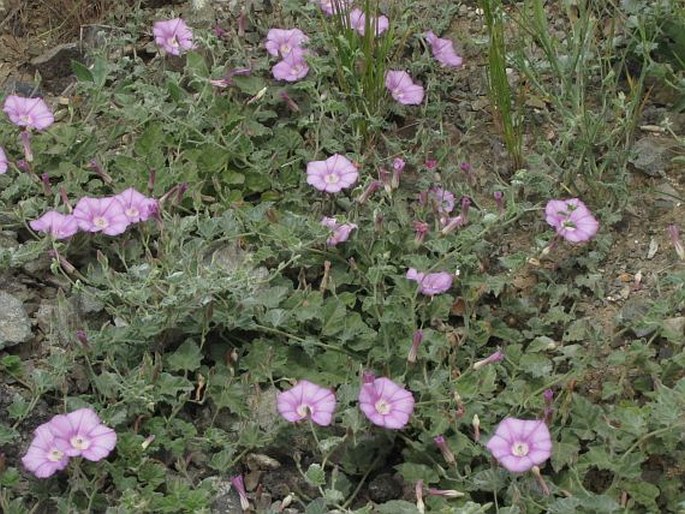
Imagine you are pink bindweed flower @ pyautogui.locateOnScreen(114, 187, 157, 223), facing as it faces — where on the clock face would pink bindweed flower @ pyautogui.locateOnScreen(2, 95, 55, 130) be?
pink bindweed flower @ pyautogui.locateOnScreen(2, 95, 55, 130) is roughly at 5 o'clock from pink bindweed flower @ pyautogui.locateOnScreen(114, 187, 157, 223).

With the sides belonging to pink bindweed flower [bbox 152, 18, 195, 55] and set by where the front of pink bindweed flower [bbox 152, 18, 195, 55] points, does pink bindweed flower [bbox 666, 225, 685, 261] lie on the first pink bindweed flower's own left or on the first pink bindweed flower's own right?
on the first pink bindweed flower's own left

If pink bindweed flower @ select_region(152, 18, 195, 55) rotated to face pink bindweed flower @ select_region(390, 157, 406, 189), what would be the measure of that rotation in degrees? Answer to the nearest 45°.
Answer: approximately 45° to its left

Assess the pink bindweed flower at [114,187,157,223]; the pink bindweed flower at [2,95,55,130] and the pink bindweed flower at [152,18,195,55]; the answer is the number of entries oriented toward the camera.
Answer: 3

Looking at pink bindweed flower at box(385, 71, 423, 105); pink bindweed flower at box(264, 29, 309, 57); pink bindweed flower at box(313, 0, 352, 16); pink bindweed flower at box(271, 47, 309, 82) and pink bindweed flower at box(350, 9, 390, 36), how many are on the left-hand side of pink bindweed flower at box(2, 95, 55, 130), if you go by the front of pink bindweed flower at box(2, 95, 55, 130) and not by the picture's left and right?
5

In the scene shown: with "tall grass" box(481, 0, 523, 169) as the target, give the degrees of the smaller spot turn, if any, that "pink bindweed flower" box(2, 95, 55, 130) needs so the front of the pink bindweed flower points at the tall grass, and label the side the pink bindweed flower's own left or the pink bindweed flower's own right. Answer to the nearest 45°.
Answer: approximately 90° to the pink bindweed flower's own left

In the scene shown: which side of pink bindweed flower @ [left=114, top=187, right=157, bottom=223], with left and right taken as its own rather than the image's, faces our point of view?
front

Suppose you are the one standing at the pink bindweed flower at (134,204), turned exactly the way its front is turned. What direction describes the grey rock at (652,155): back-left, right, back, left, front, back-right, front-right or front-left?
left

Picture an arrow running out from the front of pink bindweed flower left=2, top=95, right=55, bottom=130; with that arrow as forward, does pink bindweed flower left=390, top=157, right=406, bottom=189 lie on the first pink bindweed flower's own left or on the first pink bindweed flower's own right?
on the first pink bindweed flower's own left

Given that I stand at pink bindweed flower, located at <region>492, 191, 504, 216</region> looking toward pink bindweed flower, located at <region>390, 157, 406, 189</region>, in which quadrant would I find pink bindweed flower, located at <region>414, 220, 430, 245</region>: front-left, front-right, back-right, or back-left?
front-left

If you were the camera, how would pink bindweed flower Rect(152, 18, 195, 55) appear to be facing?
facing the viewer
